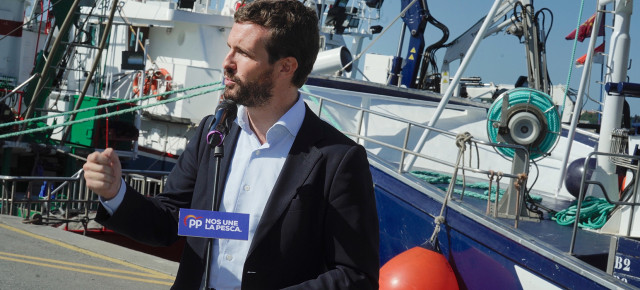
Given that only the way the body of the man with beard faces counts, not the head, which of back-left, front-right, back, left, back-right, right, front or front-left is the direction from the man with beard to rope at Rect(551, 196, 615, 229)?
back

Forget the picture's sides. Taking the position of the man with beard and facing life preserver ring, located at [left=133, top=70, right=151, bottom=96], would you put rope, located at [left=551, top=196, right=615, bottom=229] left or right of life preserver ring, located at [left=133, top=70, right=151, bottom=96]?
right

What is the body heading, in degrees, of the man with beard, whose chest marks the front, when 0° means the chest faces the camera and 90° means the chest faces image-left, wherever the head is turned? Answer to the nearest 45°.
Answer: approximately 45°

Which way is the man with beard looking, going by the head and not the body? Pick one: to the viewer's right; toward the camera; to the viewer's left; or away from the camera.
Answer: to the viewer's left
